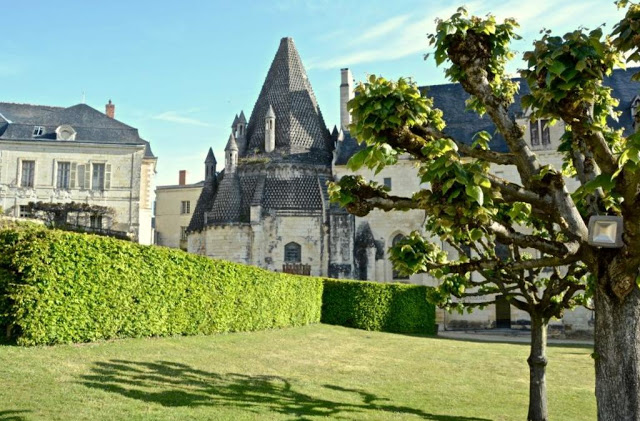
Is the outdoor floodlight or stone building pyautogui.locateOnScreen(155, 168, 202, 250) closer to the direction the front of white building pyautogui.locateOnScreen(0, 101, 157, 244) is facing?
the outdoor floodlight

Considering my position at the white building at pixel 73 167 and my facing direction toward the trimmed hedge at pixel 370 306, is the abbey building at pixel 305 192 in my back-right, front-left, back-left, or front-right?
front-left

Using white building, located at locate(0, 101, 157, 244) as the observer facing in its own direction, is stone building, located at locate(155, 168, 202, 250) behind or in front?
behind

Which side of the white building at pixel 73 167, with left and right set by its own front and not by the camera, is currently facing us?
front

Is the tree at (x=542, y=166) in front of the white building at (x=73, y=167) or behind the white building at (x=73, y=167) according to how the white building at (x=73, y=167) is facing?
in front

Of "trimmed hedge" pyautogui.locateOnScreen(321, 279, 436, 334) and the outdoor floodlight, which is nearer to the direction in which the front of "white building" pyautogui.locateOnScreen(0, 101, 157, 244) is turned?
the outdoor floodlight

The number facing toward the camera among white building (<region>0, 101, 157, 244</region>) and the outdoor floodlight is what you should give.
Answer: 2

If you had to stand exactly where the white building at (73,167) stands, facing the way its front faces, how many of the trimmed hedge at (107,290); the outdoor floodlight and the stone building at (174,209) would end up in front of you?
2

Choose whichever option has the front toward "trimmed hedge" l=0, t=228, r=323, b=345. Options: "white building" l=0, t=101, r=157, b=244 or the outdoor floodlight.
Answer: the white building

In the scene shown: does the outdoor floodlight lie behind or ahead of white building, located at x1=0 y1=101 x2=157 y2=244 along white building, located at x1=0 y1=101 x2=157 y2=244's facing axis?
ahead
